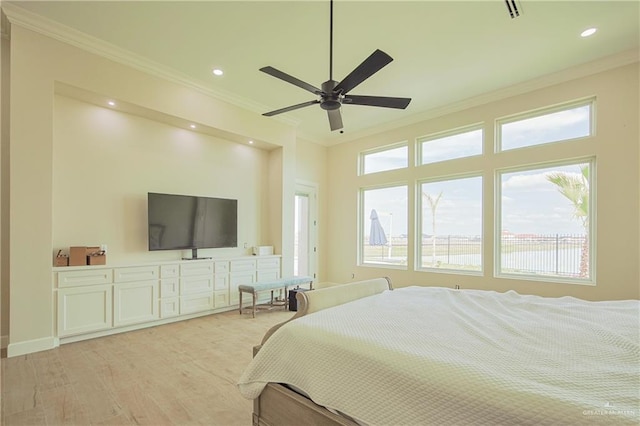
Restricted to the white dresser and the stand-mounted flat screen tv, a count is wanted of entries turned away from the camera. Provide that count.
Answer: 0

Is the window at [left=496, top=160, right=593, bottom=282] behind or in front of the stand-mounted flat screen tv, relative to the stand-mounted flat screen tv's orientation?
in front

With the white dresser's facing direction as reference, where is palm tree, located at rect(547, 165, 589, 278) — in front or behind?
in front

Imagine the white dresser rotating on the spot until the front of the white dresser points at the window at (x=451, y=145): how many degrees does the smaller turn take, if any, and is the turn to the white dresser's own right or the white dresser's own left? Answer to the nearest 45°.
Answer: approximately 45° to the white dresser's own left

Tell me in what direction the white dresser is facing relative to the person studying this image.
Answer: facing the viewer and to the right of the viewer

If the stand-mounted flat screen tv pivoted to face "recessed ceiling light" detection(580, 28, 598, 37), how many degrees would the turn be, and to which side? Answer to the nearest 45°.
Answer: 0° — it already faces it

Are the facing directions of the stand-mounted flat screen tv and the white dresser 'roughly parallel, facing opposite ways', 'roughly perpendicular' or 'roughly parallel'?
roughly parallel

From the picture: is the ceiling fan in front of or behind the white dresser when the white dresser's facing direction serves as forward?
in front
